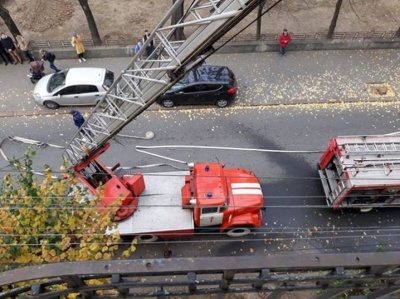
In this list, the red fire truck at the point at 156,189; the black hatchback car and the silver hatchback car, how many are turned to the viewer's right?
1

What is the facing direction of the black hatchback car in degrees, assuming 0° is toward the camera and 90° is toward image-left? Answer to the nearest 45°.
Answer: approximately 90°

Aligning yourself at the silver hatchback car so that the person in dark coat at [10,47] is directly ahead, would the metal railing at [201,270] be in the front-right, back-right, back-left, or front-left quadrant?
back-left

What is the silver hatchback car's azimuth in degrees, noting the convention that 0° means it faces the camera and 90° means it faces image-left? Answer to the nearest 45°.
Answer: approximately 90°

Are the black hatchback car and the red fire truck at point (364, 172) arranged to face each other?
no

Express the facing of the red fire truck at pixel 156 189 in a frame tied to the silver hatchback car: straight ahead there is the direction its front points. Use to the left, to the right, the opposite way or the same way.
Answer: the opposite way

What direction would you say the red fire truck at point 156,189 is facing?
to the viewer's right

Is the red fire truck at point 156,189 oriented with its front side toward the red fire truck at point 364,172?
yes
